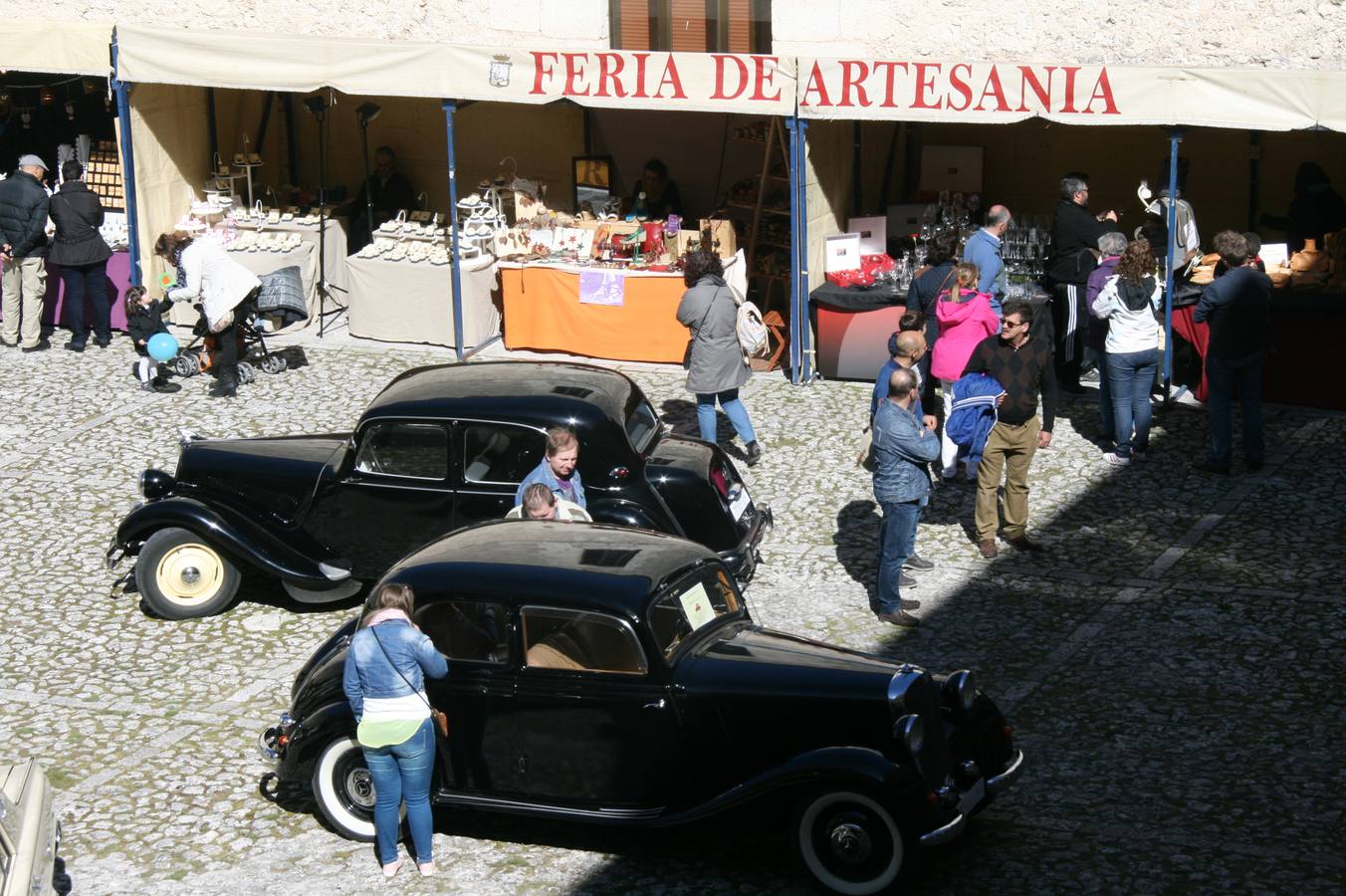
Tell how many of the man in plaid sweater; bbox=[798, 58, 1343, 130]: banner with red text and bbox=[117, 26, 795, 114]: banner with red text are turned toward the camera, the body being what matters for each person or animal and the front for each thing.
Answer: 3

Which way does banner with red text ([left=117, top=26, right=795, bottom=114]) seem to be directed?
toward the camera

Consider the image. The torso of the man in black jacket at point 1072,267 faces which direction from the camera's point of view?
to the viewer's right

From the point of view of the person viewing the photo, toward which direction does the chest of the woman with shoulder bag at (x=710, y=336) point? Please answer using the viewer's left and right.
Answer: facing away from the viewer and to the left of the viewer

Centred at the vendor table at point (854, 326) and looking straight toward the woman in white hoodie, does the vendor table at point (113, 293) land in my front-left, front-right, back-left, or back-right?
back-right

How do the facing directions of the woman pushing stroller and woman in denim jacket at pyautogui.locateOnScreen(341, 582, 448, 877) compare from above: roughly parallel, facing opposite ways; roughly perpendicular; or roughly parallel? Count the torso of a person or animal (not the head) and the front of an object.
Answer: roughly perpendicular

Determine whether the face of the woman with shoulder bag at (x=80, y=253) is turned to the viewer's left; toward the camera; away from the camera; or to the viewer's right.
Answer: away from the camera

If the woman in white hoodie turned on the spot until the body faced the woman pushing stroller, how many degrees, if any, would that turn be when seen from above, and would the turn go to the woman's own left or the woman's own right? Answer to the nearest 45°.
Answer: approximately 45° to the woman's own left

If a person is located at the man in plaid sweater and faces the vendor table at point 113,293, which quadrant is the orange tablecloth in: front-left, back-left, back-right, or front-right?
front-right

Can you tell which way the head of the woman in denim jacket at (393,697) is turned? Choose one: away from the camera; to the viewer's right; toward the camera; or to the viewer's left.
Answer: away from the camera

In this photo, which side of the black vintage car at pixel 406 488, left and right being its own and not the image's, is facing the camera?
left

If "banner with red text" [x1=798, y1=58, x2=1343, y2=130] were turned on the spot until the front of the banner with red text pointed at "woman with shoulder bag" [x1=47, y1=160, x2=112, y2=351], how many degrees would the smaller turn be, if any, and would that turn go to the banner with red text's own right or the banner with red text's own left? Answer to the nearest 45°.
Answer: approximately 90° to the banner with red text's own right

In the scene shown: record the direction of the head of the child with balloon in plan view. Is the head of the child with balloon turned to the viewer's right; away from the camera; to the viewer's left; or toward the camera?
to the viewer's right

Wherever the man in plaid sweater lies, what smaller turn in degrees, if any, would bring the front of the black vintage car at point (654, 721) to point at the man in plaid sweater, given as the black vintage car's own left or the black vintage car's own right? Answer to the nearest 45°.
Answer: approximately 90° to the black vintage car's own left

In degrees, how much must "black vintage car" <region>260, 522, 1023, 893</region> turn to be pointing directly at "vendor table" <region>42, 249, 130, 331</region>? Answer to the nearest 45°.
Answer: approximately 180°
